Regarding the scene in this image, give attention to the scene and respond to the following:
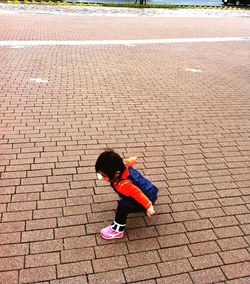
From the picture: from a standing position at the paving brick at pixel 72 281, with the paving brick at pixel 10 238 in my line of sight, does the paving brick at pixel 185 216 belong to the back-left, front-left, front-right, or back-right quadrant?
back-right

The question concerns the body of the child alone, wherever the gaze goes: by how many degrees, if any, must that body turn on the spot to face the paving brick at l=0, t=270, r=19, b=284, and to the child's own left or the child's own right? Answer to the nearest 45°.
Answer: approximately 45° to the child's own left

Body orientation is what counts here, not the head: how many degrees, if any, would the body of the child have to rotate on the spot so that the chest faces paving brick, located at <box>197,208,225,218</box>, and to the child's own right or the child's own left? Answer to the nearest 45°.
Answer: approximately 135° to the child's own right

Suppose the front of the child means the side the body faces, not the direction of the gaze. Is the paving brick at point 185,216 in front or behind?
behind

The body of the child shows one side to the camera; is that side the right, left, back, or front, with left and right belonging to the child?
left
